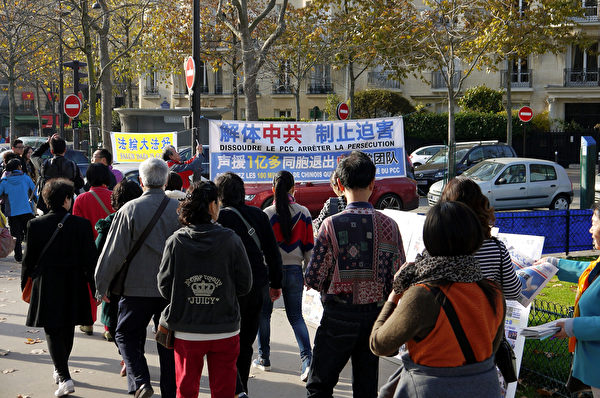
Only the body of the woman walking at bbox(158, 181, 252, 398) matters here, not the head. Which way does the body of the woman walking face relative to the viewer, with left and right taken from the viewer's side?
facing away from the viewer

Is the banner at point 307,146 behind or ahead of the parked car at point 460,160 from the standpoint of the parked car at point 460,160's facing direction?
ahead

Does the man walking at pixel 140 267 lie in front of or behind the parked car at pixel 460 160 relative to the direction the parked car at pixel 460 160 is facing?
in front

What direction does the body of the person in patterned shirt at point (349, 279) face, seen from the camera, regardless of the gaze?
away from the camera

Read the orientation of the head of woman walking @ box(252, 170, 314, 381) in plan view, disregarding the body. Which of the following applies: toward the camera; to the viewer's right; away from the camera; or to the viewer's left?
away from the camera

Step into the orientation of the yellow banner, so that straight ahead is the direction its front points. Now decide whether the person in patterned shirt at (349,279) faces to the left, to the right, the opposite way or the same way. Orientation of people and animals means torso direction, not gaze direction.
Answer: the opposite way

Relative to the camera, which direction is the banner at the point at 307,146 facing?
toward the camera

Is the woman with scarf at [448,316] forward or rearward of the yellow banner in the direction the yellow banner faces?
forward
